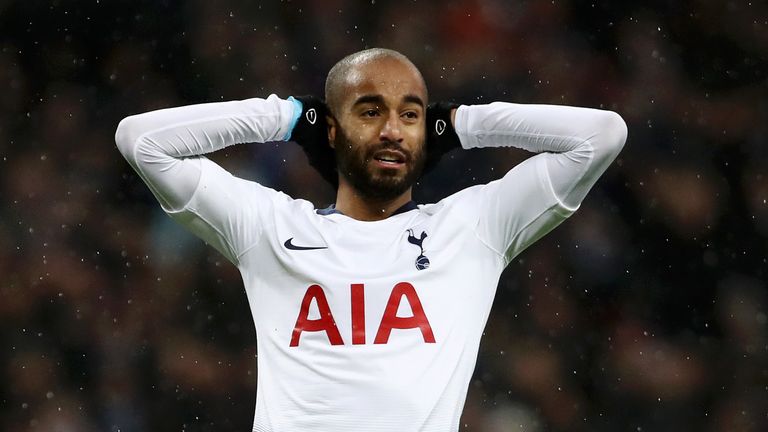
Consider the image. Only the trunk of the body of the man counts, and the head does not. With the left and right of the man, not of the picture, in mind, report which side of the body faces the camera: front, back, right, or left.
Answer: front
